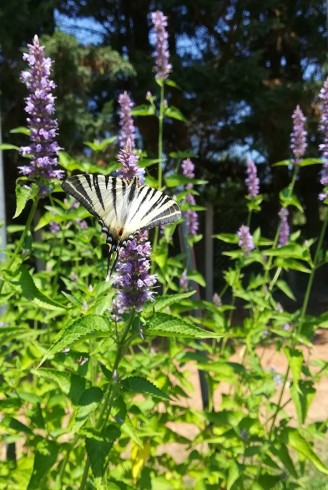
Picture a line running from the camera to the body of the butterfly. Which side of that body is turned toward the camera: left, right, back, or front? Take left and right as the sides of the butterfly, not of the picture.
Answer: back
